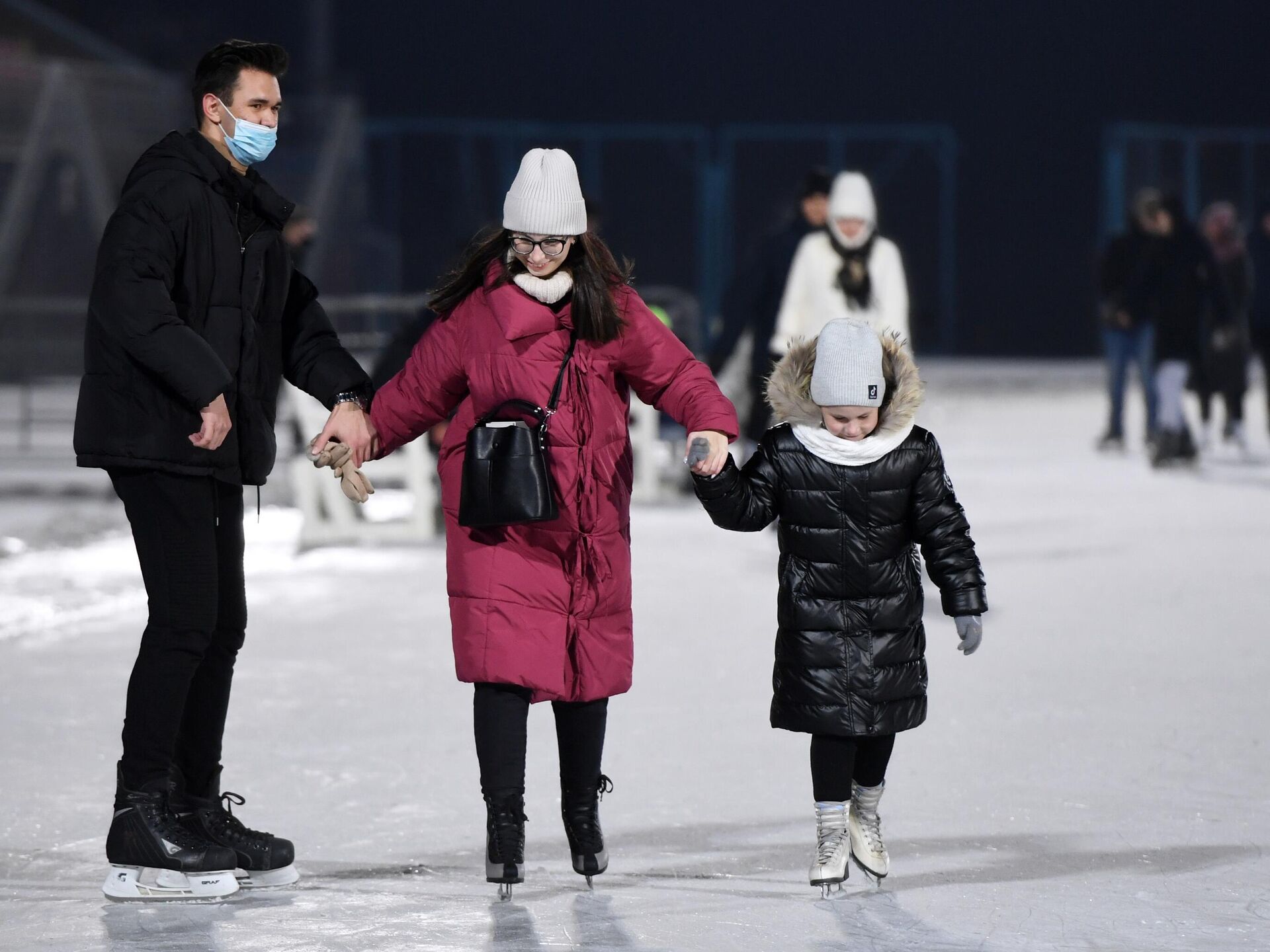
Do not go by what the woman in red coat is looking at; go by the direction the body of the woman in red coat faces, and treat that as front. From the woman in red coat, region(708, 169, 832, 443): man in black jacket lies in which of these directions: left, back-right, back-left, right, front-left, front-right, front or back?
back

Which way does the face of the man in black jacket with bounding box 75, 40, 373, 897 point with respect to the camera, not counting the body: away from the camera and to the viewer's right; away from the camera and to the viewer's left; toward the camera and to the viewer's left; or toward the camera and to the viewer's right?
toward the camera and to the viewer's right

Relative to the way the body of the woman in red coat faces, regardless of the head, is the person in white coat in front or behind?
behind

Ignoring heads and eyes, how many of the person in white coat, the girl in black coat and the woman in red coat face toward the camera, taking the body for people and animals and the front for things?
3

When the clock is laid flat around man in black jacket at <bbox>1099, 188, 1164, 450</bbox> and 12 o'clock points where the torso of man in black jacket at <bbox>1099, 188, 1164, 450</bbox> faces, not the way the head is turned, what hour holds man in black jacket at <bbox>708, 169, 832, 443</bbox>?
man in black jacket at <bbox>708, 169, 832, 443</bbox> is roughly at 2 o'clock from man in black jacket at <bbox>1099, 188, 1164, 450</bbox>.

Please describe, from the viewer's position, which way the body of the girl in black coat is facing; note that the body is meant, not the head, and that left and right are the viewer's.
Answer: facing the viewer

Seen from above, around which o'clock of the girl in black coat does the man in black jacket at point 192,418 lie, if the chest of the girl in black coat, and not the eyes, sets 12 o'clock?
The man in black jacket is roughly at 3 o'clock from the girl in black coat.

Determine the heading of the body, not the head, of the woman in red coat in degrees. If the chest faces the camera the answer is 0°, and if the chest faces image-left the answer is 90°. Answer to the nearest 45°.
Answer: approximately 0°

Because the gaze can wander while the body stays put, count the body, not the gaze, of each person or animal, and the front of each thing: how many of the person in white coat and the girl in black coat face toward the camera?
2

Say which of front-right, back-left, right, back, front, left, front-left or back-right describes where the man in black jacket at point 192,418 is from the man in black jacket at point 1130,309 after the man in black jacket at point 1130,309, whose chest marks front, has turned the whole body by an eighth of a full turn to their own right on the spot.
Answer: front

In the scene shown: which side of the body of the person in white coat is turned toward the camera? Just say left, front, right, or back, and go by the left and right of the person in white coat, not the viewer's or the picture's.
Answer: front
